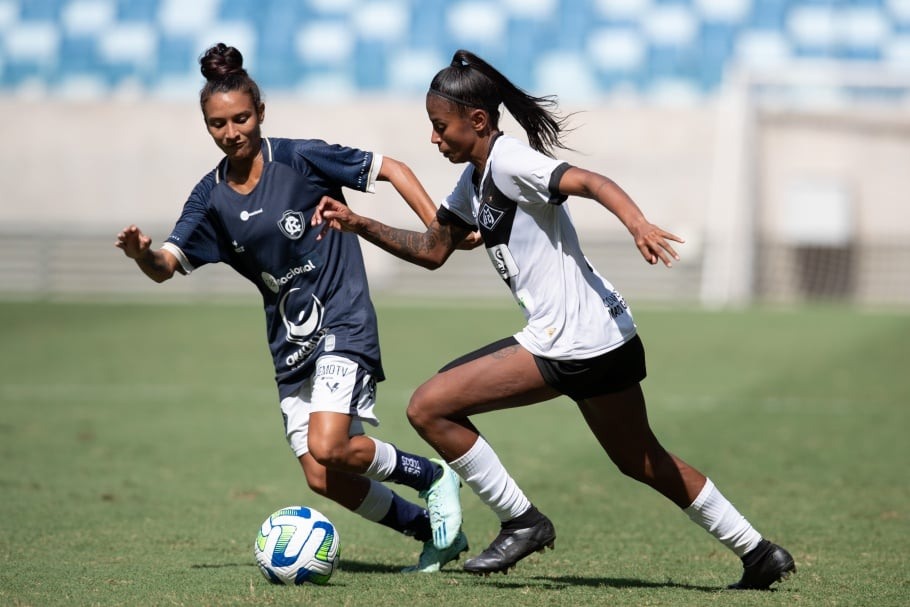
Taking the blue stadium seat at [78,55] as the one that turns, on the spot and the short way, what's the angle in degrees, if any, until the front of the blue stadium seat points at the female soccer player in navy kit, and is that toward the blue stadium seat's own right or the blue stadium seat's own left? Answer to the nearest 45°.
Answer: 0° — it already faces them

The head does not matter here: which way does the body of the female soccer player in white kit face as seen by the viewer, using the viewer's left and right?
facing to the left of the viewer

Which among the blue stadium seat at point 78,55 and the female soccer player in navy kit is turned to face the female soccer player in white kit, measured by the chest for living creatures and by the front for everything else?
the blue stadium seat

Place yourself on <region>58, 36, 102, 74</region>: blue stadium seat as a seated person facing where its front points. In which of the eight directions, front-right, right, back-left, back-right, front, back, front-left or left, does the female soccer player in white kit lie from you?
front

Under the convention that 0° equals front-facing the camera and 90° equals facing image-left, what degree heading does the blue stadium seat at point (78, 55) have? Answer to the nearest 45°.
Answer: approximately 0°

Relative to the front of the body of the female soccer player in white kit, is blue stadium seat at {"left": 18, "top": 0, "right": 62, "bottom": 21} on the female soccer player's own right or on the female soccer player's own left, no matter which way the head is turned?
on the female soccer player's own right

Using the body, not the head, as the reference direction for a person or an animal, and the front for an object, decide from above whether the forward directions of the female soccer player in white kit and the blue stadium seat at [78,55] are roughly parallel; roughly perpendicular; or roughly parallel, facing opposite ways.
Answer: roughly perpendicular

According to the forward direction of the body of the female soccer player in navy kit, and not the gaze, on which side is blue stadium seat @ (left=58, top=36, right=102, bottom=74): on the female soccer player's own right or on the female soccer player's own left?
on the female soccer player's own right

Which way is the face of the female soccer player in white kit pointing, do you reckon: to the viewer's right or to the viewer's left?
to the viewer's left

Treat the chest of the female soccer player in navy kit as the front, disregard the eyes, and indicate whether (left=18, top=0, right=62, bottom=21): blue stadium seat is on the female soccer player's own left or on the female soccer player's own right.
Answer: on the female soccer player's own right
